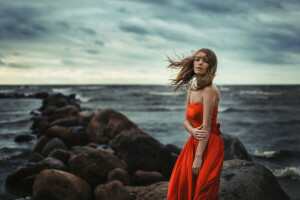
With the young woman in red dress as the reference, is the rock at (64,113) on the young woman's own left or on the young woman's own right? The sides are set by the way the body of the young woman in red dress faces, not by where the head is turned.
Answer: on the young woman's own right

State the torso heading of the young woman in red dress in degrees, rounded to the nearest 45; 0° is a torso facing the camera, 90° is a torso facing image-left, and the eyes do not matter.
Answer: approximately 45°

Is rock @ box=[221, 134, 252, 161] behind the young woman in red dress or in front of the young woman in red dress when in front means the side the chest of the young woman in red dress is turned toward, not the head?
behind

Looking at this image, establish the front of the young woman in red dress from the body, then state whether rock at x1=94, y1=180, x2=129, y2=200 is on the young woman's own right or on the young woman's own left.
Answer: on the young woman's own right

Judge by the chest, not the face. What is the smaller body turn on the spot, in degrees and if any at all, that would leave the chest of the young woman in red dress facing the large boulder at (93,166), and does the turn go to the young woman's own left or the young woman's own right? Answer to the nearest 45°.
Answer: approximately 90° to the young woman's own right

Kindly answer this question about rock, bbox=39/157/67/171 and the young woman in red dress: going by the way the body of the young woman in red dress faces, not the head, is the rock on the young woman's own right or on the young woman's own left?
on the young woman's own right

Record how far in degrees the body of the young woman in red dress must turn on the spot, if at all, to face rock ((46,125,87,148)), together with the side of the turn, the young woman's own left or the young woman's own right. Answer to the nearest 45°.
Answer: approximately 90° to the young woman's own right

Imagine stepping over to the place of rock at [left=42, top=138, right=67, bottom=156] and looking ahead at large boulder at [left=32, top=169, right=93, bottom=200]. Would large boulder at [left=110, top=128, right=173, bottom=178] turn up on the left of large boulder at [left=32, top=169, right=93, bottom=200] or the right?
left

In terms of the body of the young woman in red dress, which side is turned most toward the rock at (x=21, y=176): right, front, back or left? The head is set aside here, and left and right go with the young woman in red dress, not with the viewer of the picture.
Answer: right

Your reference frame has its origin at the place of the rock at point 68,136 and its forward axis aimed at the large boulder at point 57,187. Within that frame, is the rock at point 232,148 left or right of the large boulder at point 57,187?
left

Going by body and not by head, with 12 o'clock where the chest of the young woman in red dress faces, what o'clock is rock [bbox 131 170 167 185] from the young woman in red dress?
The rock is roughly at 4 o'clock from the young woman in red dress.
